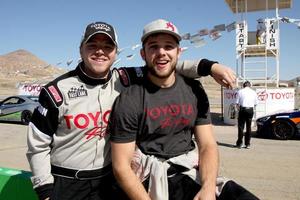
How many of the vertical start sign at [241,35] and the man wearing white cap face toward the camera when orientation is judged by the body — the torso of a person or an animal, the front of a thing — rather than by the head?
2

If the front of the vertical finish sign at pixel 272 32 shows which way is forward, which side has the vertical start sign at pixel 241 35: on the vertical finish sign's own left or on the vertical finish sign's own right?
on the vertical finish sign's own right

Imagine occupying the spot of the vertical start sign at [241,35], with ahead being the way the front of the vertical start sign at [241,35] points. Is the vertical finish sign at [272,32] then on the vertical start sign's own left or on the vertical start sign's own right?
on the vertical start sign's own left

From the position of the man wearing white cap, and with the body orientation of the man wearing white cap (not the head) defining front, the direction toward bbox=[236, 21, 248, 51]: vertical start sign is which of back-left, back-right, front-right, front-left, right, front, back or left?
back

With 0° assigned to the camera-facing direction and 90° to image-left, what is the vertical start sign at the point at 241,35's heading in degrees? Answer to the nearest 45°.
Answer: approximately 0°

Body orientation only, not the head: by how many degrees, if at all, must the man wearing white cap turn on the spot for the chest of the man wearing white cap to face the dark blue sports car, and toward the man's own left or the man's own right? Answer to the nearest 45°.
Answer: approximately 180°

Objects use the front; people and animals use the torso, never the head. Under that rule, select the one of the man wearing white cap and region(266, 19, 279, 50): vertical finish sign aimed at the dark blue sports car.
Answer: the vertical finish sign

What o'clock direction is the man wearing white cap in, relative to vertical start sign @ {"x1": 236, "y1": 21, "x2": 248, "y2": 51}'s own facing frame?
The man wearing white cap is roughly at 12 o'clock from the vertical start sign.

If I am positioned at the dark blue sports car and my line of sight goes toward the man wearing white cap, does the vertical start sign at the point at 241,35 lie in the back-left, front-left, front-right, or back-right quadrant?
back-right

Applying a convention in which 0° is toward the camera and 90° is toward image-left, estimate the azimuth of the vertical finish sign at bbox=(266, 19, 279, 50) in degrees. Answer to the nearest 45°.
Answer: approximately 0°
